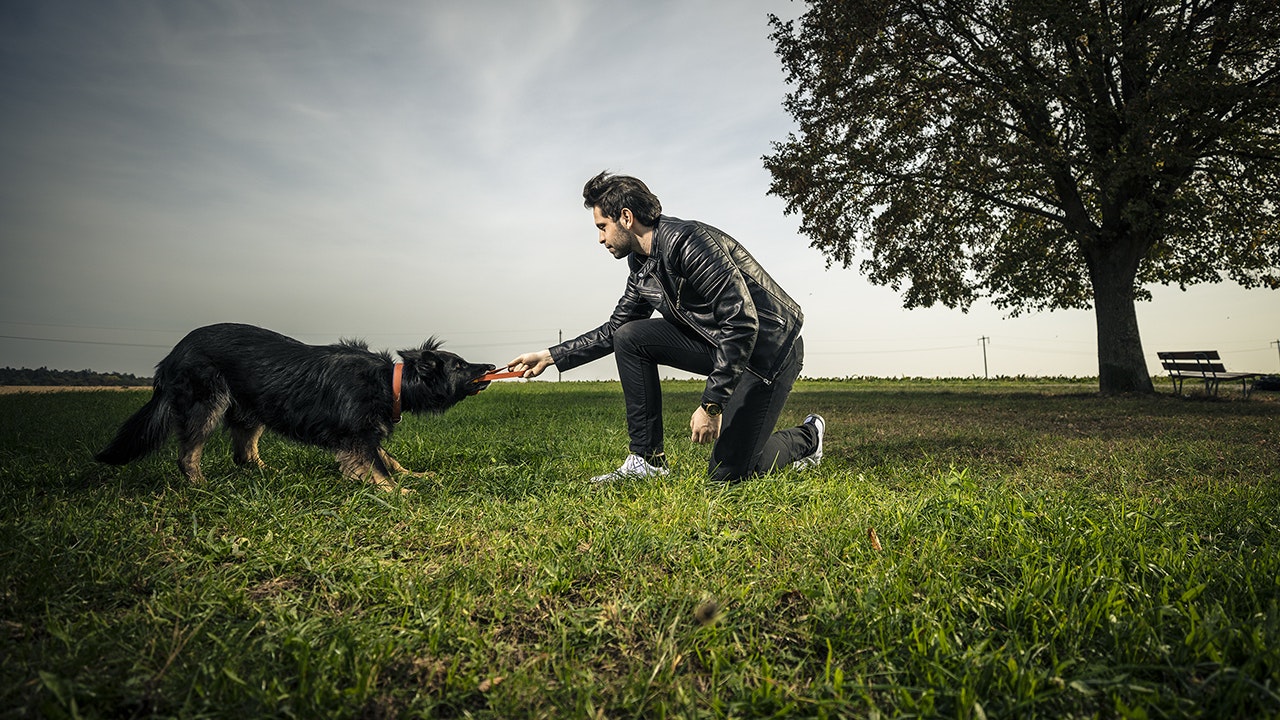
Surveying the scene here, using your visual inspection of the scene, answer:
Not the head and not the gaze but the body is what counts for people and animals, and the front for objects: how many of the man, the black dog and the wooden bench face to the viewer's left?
1

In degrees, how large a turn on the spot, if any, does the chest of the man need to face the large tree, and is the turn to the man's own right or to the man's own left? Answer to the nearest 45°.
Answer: approximately 135° to the man's own right

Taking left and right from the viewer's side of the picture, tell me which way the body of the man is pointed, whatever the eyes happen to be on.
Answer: facing to the left of the viewer

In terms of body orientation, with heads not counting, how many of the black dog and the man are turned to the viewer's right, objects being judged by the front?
1

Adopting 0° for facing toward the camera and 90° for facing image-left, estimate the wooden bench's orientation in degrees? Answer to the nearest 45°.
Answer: approximately 225°

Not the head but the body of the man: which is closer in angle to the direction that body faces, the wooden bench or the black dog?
the black dog

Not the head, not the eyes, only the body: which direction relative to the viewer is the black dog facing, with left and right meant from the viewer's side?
facing to the right of the viewer

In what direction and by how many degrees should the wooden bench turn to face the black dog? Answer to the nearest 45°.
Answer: approximately 135° to its right

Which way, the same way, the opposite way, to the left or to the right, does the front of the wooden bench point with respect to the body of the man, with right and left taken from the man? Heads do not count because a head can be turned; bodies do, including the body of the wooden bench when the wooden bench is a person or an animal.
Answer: the opposite way

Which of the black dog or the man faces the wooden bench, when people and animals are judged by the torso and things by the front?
the black dog

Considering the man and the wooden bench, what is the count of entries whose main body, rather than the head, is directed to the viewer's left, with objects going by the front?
1

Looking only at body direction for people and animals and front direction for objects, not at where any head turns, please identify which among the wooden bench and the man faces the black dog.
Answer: the man

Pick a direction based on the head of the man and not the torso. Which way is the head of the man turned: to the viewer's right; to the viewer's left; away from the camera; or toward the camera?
to the viewer's left
